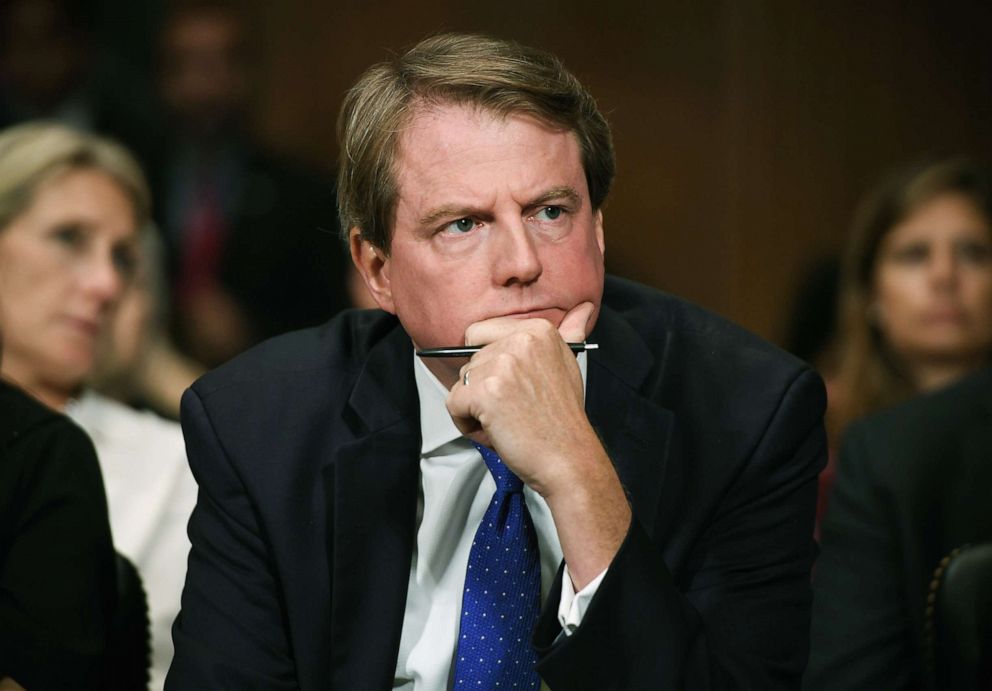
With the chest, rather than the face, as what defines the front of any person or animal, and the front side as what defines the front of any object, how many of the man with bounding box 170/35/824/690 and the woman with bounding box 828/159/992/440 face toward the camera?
2

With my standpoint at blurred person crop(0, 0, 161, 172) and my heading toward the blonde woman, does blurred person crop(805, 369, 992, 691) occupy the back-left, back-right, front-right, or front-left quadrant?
front-left

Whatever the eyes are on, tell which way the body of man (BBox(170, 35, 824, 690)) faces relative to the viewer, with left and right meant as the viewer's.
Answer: facing the viewer

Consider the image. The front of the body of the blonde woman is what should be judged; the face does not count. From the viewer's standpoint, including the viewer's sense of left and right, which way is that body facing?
facing the viewer and to the right of the viewer

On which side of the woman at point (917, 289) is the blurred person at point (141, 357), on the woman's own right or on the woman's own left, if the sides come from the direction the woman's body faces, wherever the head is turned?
on the woman's own right

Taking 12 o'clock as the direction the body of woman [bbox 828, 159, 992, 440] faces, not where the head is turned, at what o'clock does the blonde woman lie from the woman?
The blonde woman is roughly at 2 o'clock from the woman.

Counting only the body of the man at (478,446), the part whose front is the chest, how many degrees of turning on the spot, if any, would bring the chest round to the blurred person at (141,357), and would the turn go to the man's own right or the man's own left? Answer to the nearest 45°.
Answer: approximately 135° to the man's own right

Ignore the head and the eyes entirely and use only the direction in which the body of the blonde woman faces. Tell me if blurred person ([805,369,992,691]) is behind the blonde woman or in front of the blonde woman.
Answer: in front

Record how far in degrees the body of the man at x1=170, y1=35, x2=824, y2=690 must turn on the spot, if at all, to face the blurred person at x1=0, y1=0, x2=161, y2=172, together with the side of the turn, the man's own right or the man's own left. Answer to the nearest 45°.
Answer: approximately 135° to the man's own right

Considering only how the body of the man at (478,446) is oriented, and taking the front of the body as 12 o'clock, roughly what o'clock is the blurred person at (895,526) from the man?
The blurred person is roughly at 8 o'clock from the man.

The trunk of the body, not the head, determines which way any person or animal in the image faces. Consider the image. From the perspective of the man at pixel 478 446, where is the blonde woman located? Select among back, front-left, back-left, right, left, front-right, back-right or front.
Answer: back-right

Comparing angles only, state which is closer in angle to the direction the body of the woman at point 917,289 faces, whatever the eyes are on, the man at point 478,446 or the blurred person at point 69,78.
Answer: the man

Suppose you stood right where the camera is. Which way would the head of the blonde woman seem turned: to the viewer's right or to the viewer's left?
to the viewer's right

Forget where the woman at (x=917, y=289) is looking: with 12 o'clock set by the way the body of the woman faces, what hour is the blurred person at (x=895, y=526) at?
The blurred person is roughly at 12 o'clock from the woman.

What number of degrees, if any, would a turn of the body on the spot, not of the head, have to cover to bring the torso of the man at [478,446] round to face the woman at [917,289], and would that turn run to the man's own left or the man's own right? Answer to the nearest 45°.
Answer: approximately 135° to the man's own left
